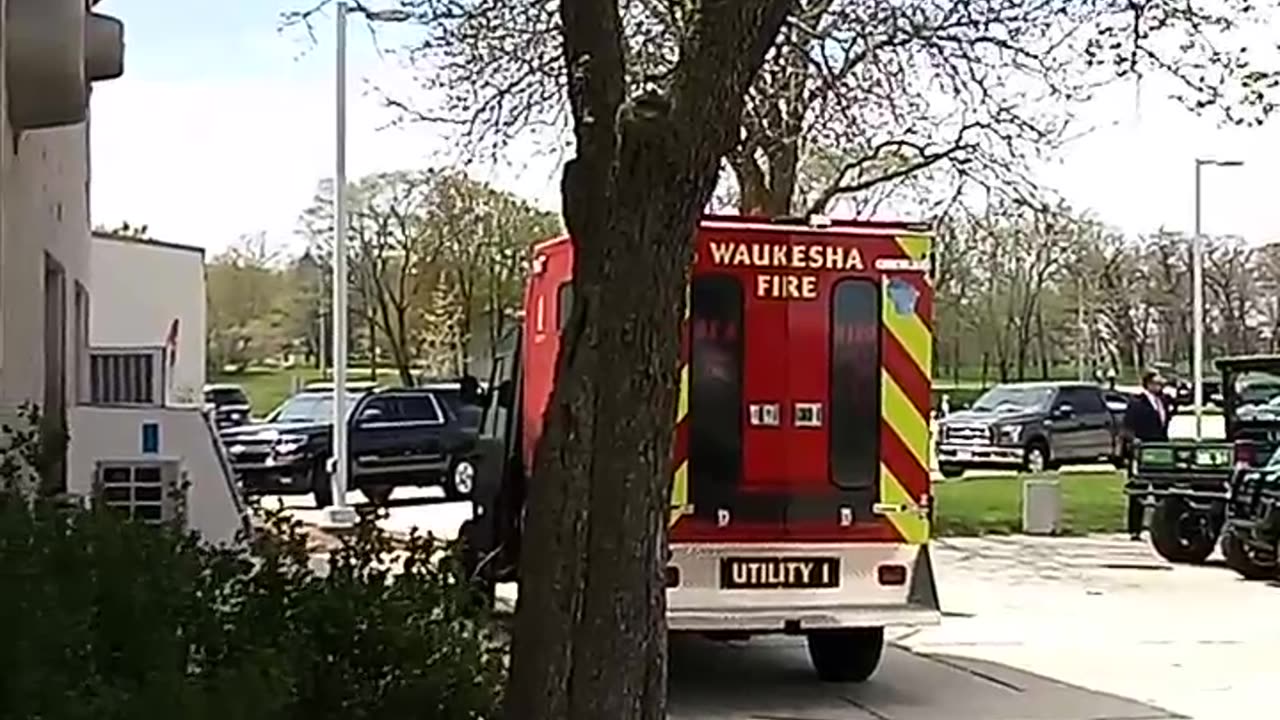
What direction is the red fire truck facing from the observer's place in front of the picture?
facing away from the viewer

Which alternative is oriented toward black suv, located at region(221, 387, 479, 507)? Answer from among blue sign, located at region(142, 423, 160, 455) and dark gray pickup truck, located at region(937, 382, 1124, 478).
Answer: dark gray pickup truck, located at region(937, 382, 1124, 478)

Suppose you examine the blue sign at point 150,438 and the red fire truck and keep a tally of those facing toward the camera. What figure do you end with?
1

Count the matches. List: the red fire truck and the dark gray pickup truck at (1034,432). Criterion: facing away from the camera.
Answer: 1

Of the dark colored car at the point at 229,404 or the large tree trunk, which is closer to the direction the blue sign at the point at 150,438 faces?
the large tree trunk

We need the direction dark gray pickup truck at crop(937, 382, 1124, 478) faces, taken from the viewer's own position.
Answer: facing the viewer and to the left of the viewer

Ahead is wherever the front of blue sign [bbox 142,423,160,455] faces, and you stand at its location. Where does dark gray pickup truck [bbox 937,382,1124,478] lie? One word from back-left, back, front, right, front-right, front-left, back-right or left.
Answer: back-left

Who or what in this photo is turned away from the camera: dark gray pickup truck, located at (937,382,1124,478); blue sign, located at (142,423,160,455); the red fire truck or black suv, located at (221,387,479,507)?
the red fire truck

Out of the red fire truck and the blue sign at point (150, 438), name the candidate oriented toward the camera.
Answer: the blue sign

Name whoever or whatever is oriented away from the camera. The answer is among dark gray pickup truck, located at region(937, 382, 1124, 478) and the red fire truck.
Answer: the red fire truck

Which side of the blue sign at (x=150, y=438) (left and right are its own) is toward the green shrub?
front

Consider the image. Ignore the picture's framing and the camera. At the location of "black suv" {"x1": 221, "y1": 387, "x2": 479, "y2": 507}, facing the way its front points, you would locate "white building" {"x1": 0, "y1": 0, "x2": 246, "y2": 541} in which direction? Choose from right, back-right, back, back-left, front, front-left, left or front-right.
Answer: front-left

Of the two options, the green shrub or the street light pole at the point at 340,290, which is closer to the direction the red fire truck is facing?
the street light pole

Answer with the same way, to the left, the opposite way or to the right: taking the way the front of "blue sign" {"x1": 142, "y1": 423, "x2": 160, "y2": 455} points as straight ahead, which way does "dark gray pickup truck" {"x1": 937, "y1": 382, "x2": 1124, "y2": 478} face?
to the right

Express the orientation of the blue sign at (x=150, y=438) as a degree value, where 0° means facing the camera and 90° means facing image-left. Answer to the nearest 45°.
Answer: approximately 0°

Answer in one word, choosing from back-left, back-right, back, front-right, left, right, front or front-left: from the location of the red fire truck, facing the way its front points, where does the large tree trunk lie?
back
